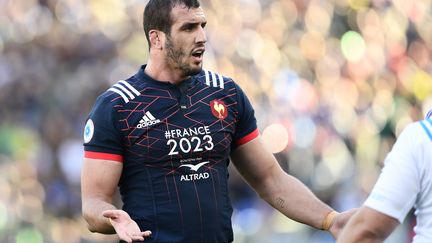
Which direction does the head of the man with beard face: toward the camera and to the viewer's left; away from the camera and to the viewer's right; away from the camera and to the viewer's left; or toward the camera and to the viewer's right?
toward the camera and to the viewer's right

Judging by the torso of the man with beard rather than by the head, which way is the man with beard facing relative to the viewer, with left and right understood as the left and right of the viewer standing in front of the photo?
facing the viewer and to the right of the viewer
